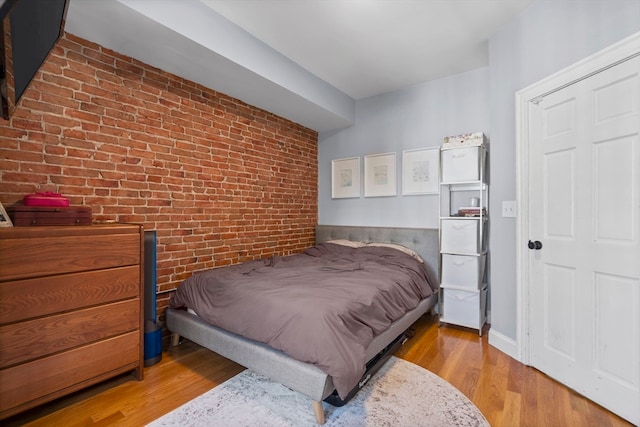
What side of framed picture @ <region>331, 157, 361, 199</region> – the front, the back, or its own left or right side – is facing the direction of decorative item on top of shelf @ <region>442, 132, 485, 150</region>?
left

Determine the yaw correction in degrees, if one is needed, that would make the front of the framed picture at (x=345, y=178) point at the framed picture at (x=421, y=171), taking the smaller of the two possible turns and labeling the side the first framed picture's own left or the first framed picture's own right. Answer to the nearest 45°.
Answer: approximately 90° to the first framed picture's own left

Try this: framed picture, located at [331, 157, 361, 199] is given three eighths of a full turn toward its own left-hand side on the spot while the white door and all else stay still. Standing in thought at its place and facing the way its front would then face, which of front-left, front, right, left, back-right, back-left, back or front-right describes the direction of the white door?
front-right

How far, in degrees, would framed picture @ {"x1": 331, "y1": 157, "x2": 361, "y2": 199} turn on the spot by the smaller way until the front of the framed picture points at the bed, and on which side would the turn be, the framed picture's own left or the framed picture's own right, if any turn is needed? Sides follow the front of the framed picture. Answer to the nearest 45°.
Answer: approximately 45° to the framed picture's own left

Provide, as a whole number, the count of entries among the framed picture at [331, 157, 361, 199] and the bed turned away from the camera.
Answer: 0

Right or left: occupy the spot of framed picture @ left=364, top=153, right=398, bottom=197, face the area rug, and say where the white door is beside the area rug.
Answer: left

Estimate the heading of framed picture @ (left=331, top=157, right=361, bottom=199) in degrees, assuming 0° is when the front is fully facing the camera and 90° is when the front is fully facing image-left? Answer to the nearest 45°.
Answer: approximately 45°

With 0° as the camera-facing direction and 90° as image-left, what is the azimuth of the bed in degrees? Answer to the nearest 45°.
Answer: approximately 45°

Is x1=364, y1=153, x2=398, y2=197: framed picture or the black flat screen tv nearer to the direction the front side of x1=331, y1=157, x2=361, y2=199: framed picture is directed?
the black flat screen tv

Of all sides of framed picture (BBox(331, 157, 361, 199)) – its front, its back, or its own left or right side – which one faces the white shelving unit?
left

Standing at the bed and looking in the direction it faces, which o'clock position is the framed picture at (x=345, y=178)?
The framed picture is roughly at 5 o'clock from the bed.

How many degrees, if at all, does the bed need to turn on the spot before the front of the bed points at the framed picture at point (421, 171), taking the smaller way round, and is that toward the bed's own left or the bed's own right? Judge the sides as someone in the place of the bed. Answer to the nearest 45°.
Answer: approximately 180°

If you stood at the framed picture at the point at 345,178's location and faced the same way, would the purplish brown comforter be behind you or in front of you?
in front

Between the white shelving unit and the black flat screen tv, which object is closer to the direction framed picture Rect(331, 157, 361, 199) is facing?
the black flat screen tv

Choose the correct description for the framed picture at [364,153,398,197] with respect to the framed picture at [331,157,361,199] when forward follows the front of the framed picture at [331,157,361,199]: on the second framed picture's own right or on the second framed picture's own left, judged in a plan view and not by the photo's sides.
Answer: on the second framed picture's own left
